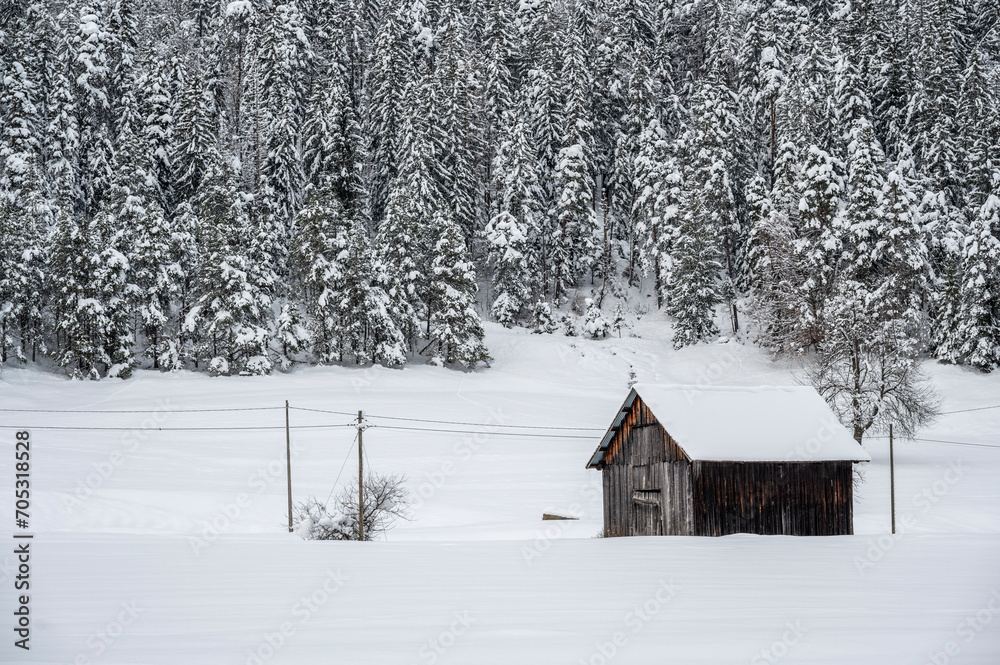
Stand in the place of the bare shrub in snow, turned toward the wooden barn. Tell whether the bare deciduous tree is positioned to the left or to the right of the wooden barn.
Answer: left

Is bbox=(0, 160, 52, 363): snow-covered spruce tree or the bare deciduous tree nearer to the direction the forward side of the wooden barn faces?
the snow-covered spruce tree

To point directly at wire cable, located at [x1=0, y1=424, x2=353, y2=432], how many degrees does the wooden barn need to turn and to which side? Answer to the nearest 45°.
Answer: approximately 45° to its right

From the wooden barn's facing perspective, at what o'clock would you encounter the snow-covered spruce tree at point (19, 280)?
The snow-covered spruce tree is roughly at 2 o'clock from the wooden barn.

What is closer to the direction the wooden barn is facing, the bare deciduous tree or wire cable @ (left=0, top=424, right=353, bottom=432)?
the wire cable

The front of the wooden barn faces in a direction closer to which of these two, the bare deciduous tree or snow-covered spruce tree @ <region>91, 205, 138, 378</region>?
the snow-covered spruce tree

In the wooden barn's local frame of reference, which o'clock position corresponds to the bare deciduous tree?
The bare deciduous tree is roughly at 5 o'clock from the wooden barn.

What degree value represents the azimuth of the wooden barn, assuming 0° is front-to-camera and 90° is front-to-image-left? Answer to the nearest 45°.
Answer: approximately 45°

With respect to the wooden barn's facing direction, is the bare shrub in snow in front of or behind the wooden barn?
in front

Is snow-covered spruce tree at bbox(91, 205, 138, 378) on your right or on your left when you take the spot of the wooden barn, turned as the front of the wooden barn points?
on your right
